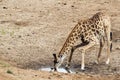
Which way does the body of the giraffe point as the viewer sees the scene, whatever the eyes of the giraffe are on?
to the viewer's left
